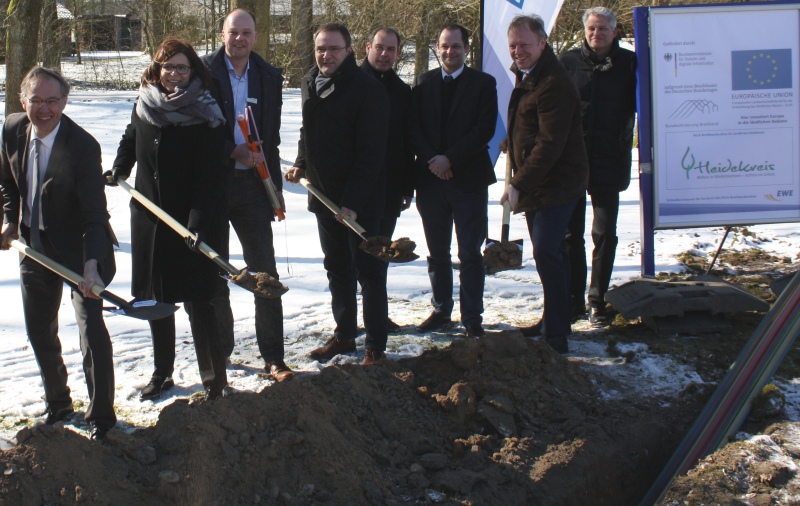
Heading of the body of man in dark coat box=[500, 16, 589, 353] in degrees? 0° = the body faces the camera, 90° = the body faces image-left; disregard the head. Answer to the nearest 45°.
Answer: approximately 45°

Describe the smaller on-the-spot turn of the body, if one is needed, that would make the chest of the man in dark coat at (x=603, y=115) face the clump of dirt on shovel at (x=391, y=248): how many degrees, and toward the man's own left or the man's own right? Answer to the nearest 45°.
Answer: approximately 45° to the man's own right

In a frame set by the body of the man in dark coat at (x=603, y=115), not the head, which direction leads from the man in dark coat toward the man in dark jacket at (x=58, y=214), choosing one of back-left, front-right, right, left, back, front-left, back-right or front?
front-right

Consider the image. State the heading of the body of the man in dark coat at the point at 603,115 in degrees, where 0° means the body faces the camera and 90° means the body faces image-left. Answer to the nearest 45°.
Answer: approximately 0°

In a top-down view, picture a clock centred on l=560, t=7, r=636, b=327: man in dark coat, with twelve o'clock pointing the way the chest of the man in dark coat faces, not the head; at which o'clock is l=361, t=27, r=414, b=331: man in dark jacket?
The man in dark jacket is roughly at 2 o'clock from the man in dark coat.

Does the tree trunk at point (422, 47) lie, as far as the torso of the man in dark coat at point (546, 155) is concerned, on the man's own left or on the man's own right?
on the man's own right

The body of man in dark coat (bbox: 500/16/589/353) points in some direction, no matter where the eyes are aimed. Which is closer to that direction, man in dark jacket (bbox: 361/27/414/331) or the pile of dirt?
the pile of dirt
